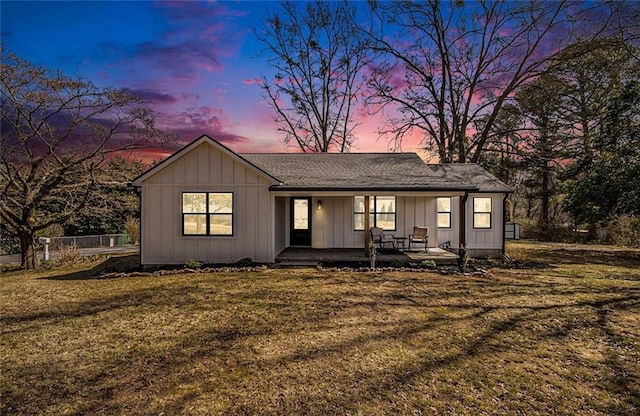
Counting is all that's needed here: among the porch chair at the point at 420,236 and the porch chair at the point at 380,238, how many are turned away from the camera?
0

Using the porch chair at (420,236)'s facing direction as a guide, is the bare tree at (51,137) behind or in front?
in front

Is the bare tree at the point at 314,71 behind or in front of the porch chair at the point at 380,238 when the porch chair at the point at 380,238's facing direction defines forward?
behind

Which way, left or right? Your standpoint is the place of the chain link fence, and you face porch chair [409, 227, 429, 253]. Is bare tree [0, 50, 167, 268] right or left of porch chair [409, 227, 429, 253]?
right

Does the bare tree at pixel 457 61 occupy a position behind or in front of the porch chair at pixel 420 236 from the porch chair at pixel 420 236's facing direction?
behind

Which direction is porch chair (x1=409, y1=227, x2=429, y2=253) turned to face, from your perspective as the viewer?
facing the viewer and to the left of the viewer

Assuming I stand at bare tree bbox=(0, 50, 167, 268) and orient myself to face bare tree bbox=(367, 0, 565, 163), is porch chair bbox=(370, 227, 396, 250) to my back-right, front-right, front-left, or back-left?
front-right

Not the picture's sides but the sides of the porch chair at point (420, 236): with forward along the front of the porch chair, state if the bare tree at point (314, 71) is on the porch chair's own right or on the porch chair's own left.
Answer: on the porch chair's own right

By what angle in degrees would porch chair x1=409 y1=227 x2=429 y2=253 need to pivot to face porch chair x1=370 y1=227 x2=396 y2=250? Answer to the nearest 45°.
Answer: approximately 45° to its right

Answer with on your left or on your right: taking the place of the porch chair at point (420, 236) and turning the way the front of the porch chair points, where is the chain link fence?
on your right

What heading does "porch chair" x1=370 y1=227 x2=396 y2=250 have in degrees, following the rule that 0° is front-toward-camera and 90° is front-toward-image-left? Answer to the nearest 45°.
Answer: approximately 315°

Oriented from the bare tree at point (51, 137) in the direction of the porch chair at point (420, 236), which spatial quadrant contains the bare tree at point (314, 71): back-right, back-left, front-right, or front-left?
front-left
